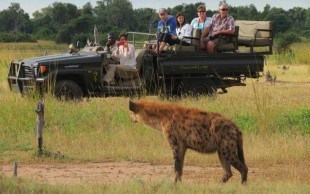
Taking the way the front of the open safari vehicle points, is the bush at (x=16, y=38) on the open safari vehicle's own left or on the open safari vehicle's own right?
on the open safari vehicle's own right

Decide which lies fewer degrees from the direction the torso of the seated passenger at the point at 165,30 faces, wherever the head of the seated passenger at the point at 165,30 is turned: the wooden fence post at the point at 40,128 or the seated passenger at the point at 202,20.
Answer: the wooden fence post

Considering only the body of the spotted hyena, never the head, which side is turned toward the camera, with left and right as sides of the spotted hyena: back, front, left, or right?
left

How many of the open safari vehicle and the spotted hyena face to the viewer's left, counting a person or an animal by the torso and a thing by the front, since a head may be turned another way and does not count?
2

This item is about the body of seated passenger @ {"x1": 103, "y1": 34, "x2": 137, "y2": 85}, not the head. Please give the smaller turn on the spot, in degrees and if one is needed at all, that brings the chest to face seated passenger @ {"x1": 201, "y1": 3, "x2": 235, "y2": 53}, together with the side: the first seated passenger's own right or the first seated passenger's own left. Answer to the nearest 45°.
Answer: approximately 135° to the first seated passenger's own left

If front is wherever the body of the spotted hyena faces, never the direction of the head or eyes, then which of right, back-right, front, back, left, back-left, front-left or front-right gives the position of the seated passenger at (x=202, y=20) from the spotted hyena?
right

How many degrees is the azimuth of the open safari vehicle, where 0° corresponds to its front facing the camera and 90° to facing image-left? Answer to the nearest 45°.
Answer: approximately 90°

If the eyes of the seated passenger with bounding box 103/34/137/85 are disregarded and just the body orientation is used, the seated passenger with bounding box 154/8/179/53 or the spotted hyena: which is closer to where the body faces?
the spotted hyena

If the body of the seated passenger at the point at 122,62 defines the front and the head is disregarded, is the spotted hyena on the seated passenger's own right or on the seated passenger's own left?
on the seated passenger's own left
